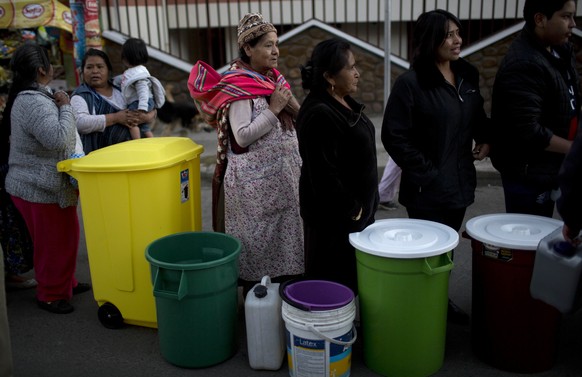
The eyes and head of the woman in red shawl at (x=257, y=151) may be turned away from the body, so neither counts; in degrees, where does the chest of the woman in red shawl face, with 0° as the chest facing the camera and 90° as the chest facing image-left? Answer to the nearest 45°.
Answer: approximately 315°

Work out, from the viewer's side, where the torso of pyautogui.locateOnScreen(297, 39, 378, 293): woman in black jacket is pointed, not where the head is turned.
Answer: to the viewer's right

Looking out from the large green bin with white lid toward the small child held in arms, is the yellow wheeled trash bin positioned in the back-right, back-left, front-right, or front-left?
front-left

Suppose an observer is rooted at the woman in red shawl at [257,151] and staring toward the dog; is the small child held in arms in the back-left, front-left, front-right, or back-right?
front-left

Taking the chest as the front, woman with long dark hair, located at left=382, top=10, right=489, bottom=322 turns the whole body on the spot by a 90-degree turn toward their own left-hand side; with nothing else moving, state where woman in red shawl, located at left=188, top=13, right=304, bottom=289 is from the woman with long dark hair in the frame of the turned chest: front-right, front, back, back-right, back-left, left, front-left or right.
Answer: back-left

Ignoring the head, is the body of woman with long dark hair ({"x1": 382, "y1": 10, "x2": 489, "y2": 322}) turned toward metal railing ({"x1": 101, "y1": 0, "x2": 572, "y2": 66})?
no

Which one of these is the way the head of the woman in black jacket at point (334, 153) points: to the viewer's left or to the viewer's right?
to the viewer's right
